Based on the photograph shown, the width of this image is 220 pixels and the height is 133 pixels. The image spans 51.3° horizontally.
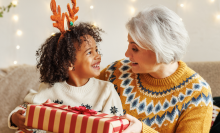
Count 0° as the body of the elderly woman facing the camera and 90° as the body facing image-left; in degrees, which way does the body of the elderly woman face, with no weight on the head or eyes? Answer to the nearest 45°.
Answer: approximately 45°
